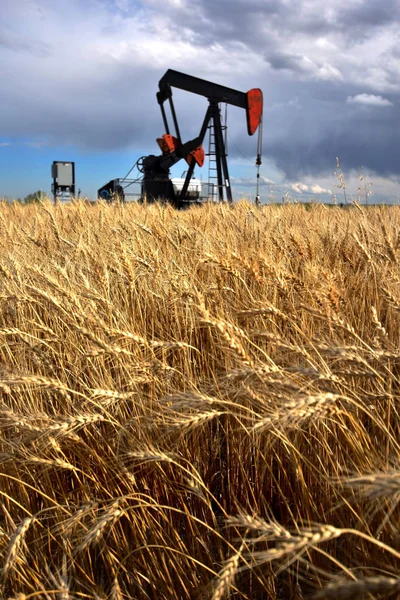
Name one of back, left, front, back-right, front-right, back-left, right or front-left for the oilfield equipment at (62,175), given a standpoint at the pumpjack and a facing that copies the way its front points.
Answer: back-left

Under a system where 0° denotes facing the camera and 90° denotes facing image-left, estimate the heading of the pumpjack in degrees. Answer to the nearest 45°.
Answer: approximately 270°
